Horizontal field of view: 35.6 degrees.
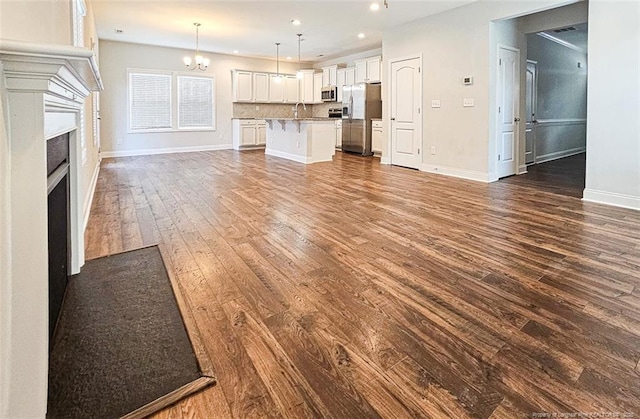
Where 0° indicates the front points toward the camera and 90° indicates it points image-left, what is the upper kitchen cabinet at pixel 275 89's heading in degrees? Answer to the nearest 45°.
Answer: approximately 0°

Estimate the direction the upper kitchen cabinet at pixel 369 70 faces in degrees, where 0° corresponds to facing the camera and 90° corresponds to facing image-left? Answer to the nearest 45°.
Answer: approximately 45°

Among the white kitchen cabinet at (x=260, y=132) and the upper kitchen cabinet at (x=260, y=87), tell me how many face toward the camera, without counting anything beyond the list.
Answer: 2

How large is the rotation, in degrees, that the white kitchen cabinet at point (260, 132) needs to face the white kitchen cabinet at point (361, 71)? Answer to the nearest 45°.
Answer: approximately 45° to its left

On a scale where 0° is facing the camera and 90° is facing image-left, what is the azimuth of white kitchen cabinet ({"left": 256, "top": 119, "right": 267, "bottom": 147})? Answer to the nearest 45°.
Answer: approximately 0°

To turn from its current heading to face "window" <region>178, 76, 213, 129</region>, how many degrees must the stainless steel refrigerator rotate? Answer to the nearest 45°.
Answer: approximately 45° to its right
